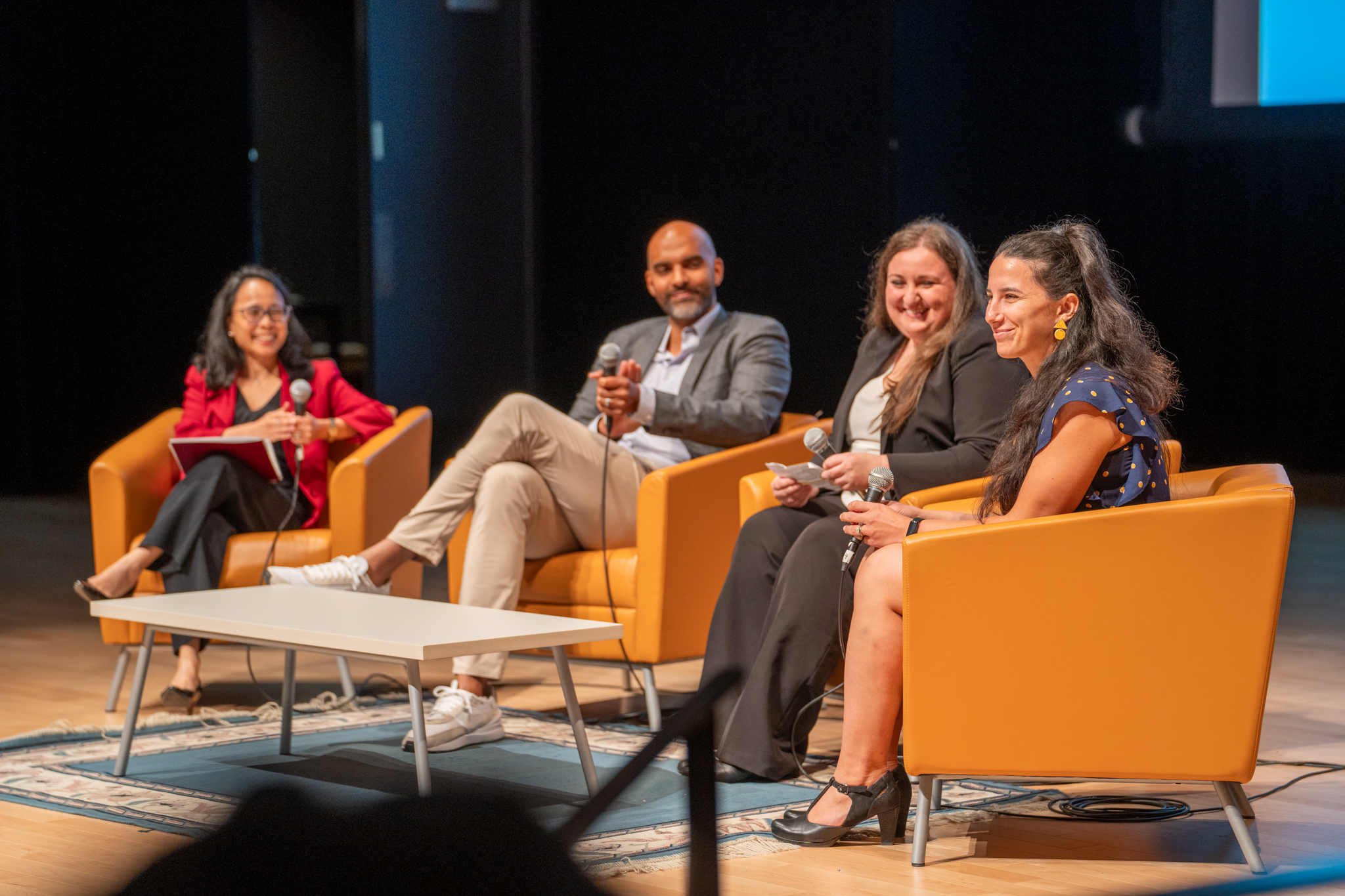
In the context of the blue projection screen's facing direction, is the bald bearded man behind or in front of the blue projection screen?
in front

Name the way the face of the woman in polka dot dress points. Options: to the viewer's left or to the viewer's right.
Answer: to the viewer's left

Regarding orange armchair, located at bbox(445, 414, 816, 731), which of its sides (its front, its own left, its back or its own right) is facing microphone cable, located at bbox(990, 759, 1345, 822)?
left

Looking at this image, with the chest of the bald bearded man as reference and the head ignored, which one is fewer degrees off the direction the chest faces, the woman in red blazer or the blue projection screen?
the woman in red blazer

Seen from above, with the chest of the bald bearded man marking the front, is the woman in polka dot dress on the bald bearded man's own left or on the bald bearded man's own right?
on the bald bearded man's own left

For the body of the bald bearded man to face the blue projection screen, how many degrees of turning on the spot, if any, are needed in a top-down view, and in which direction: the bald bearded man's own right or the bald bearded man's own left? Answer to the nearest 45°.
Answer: approximately 180°

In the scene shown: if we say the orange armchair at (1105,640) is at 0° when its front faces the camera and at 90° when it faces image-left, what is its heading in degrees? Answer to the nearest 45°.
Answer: approximately 90°

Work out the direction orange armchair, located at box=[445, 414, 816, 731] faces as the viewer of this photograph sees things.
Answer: facing the viewer and to the left of the viewer

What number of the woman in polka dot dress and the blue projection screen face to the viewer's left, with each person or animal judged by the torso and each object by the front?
1

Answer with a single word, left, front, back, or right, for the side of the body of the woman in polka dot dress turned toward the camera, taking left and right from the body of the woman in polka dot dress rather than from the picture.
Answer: left

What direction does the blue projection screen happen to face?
toward the camera

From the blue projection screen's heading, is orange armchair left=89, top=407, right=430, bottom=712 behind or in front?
in front
